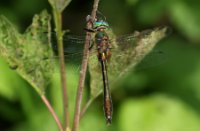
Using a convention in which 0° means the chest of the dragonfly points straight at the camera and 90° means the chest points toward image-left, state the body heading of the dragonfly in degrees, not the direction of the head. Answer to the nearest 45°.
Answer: approximately 180°
